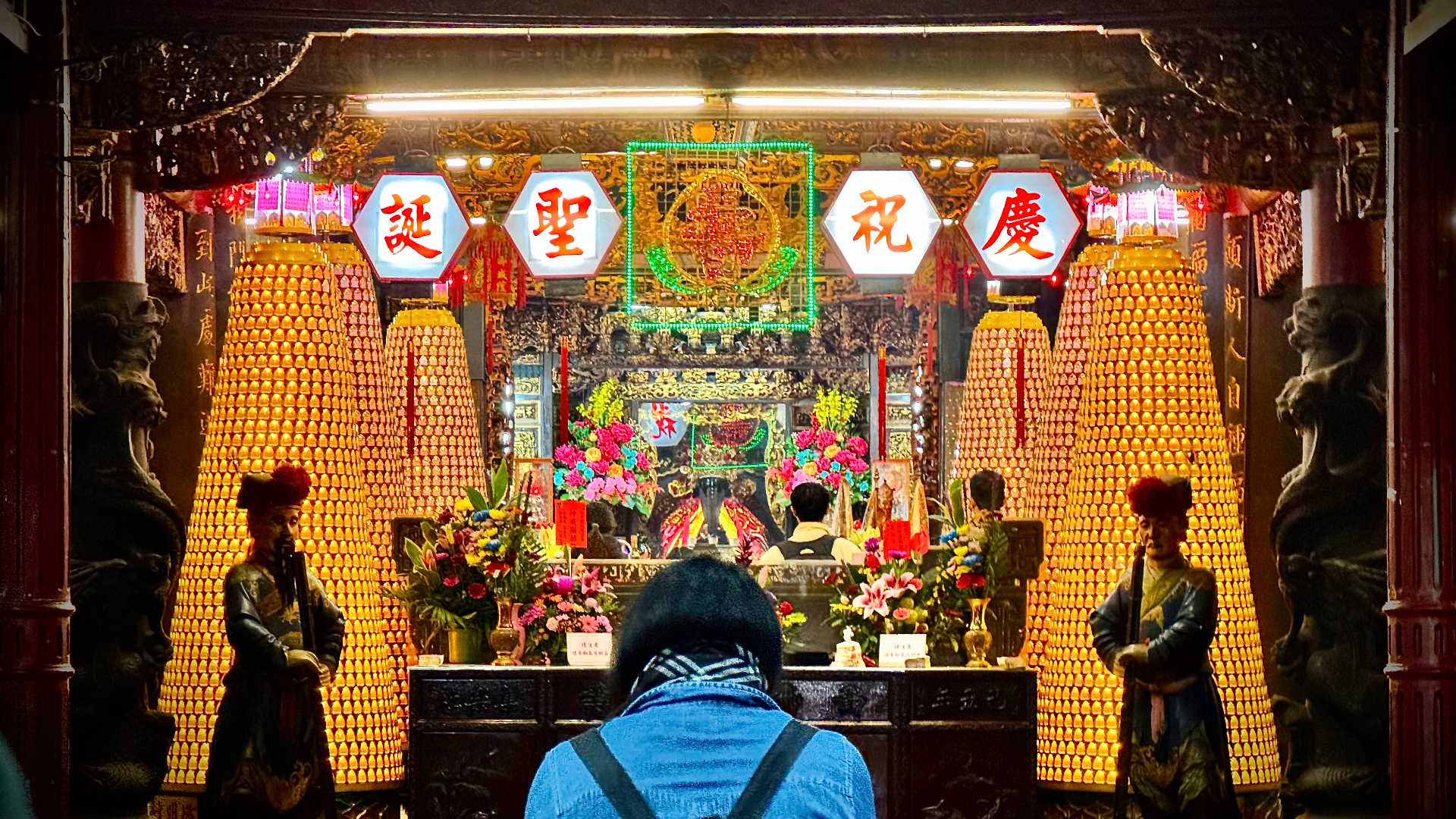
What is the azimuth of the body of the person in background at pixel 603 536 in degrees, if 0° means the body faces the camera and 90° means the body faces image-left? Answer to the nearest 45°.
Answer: approximately 180°

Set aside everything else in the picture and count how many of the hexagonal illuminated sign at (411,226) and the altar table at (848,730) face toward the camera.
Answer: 2

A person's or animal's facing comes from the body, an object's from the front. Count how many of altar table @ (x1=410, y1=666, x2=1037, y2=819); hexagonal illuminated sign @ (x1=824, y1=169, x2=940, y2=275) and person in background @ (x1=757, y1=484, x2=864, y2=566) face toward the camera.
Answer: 2

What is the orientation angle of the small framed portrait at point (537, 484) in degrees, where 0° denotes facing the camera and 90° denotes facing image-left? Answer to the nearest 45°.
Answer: approximately 0°

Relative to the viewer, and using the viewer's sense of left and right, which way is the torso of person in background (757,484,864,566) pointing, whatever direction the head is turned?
facing away from the viewer

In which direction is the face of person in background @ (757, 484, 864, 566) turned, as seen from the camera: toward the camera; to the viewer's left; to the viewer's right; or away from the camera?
away from the camera

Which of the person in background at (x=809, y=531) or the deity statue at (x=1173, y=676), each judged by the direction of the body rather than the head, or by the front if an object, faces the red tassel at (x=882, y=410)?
the person in background
